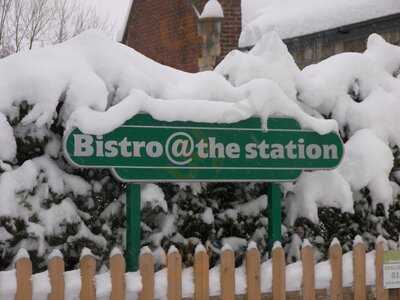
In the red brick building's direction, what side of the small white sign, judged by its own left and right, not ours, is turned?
back

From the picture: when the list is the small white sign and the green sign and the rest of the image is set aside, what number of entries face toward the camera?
2

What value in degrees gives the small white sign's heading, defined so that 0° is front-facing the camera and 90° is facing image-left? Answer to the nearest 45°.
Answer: approximately 0°

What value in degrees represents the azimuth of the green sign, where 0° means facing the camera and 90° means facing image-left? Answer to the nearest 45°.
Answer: approximately 0°

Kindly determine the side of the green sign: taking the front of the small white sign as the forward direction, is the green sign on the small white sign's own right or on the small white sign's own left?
on the small white sign's own right

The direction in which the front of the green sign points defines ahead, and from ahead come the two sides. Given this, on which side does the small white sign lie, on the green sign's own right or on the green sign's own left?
on the green sign's own left

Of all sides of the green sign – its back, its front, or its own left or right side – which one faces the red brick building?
back
